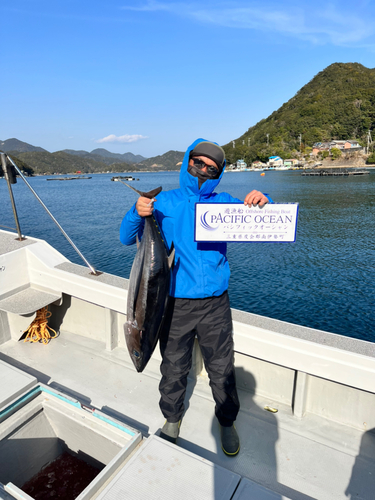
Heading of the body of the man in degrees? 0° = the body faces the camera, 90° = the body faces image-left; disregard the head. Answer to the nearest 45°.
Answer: approximately 0°

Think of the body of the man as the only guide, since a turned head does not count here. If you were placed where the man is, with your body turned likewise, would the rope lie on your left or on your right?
on your right
